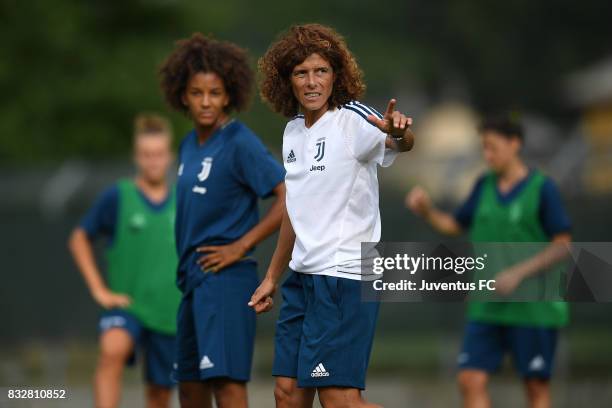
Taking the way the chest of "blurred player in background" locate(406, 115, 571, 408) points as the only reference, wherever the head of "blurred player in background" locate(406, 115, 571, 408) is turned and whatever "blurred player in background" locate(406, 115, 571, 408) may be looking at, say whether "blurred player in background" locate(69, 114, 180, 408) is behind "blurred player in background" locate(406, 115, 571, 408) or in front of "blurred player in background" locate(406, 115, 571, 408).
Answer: in front

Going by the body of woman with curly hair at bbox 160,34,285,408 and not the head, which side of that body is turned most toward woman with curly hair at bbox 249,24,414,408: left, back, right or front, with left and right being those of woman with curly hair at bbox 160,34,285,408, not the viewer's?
left

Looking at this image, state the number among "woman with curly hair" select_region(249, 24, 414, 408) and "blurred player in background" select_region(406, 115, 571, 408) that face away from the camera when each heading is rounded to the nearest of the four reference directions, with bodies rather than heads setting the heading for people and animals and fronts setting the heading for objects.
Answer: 0

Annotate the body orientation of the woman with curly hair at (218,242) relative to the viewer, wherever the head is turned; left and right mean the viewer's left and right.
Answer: facing the viewer and to the left of the viewer

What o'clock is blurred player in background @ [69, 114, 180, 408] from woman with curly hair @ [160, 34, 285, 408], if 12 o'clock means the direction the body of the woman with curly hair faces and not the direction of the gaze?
The blurred player in background is roughly at 4 o'clock from the woman with curly hair.

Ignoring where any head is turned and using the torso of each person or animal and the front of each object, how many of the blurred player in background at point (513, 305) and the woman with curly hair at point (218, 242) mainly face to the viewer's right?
0

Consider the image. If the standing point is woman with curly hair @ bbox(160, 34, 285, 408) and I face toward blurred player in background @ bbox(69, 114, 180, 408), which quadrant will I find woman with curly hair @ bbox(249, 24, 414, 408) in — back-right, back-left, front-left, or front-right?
back-right

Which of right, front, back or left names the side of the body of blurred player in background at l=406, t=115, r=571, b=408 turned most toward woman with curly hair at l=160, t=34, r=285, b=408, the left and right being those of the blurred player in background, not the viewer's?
front

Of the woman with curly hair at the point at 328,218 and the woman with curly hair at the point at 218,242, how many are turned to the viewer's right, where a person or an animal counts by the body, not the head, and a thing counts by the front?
0
